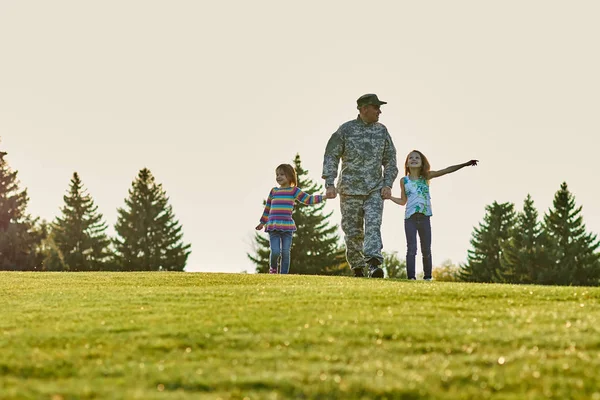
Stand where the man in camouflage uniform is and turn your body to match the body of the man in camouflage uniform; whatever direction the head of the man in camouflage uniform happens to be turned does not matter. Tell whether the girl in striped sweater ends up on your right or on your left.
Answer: on your right

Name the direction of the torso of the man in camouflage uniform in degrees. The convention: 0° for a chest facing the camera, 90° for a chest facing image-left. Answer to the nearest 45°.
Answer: approximately 0°
